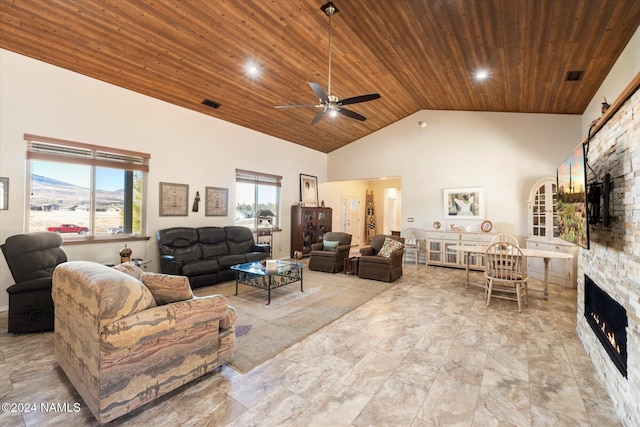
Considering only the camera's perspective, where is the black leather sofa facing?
facing the viewer and to the right of the viewer

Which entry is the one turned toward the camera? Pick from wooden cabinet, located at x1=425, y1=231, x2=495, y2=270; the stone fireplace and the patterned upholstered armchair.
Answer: the wooden cabinet

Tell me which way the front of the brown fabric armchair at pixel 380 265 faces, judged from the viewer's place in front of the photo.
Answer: facing the viewer and to the left of the viewer

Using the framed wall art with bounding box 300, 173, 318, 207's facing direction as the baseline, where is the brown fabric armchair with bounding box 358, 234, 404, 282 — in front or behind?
in front

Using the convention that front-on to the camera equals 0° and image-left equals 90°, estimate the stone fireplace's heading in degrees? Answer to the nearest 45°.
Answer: approximately 90°

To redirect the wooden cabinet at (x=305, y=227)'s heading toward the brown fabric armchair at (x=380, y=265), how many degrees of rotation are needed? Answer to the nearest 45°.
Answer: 0° — it already faces it

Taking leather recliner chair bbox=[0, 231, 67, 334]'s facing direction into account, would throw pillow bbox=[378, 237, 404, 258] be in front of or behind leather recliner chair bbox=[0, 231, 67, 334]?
in front

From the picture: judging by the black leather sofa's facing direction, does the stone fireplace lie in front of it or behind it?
in front

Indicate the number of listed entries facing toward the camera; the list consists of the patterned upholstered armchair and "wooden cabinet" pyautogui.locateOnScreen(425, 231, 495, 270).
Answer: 1
